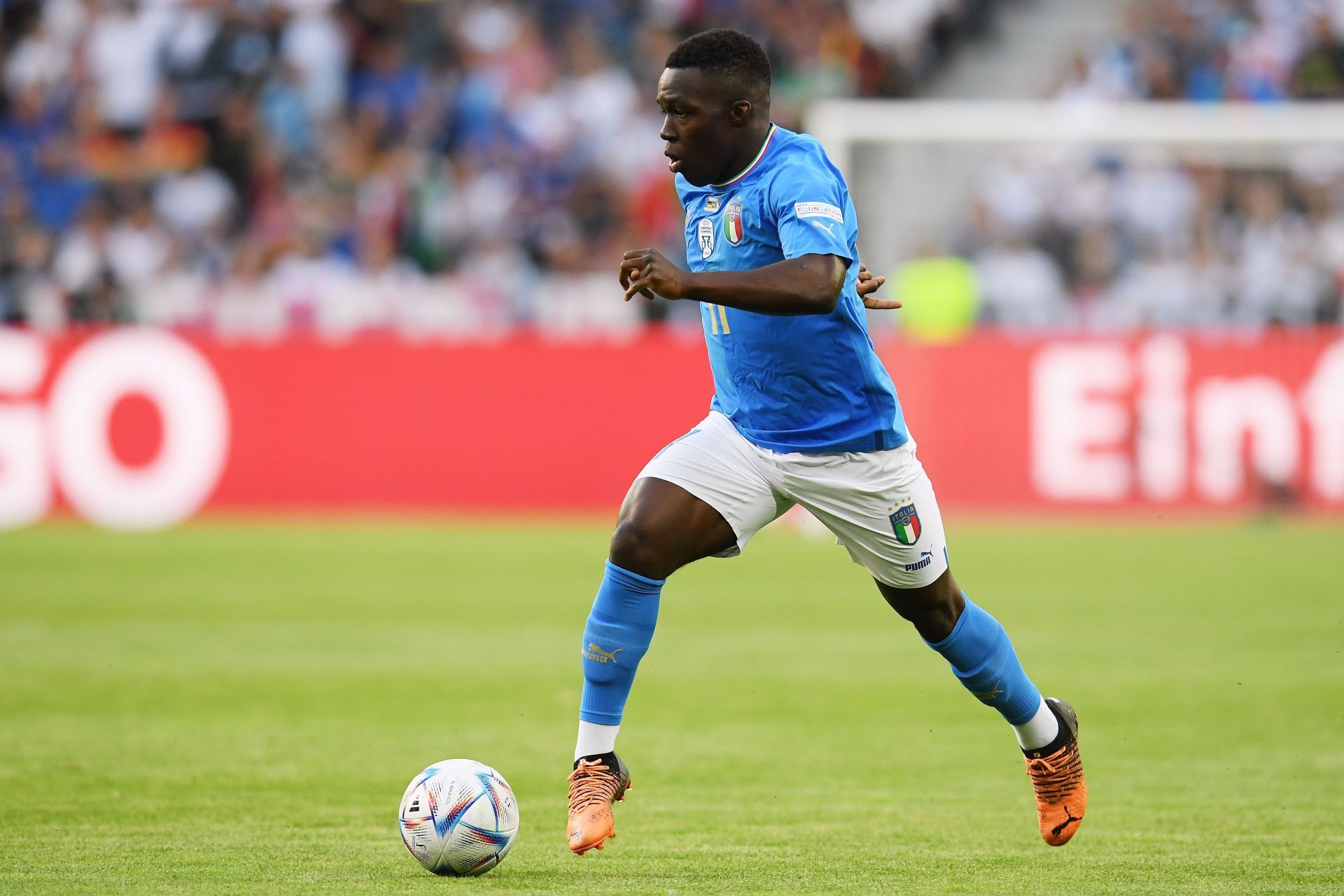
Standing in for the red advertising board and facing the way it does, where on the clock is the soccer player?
The soccer player is roughly at 12 o'clock from the red advertising board.

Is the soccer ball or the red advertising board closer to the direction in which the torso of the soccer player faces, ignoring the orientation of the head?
the soccer ball

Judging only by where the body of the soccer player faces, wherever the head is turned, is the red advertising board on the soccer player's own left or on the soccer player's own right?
on the soccer player's own right

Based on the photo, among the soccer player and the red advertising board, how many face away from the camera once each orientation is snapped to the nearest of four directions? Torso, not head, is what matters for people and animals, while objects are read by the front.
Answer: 0

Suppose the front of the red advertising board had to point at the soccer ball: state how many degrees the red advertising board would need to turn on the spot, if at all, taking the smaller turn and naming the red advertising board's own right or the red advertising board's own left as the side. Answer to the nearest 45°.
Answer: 0° — it already faces it

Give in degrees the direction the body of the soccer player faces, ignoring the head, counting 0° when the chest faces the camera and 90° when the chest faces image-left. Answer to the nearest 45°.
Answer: approximately 45°

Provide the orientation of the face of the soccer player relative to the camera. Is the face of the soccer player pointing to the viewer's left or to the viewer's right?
to the viewer's left

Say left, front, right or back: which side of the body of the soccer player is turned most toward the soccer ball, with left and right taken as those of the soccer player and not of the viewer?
front
